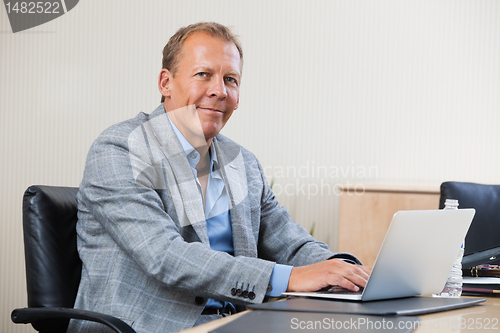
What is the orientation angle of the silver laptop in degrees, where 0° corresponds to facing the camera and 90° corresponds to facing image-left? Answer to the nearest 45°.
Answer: approximately 135°

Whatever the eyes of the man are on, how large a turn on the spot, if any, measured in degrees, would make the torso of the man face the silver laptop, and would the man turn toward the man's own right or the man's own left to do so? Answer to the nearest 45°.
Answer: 0° — they already face it

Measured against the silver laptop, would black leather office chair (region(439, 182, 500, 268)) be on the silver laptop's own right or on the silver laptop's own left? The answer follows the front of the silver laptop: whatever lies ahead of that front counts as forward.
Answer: on the silver laptop's own right

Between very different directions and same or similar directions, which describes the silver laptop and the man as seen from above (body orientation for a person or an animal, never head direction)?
very different directions

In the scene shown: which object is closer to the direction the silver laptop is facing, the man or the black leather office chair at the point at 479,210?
the man

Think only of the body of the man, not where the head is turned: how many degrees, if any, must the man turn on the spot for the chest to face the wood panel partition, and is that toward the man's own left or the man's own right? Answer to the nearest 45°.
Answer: approximately 90° to the man's own left

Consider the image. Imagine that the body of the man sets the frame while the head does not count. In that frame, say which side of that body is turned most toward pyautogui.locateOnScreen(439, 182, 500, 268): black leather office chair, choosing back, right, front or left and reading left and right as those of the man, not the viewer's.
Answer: left

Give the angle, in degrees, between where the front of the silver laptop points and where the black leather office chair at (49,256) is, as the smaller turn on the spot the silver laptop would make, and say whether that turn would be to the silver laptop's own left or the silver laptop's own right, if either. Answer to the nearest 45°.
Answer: approximately 45° to the silver laptop's own left

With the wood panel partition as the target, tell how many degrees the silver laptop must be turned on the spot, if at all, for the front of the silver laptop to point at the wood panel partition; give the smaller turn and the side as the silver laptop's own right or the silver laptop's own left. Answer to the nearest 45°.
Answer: approximately 45° to the silver laptop's own right
